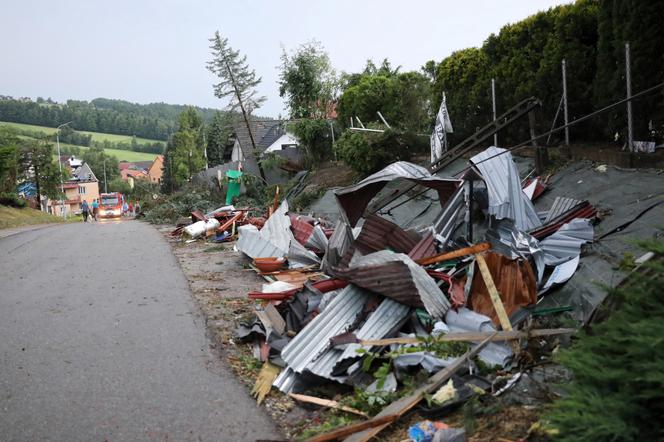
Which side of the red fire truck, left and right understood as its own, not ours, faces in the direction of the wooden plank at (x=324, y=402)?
front

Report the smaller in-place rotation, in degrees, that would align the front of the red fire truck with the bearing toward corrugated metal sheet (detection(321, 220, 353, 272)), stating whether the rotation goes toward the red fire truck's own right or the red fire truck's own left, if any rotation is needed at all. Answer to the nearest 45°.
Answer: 0° — it already faces it

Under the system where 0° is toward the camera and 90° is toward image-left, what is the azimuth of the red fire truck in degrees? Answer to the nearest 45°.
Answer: approximately 0°

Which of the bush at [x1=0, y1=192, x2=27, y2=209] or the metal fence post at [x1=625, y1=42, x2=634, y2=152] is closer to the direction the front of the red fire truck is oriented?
the metal fence post

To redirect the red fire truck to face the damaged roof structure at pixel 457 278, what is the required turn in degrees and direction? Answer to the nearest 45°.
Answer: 0° — it already faces it

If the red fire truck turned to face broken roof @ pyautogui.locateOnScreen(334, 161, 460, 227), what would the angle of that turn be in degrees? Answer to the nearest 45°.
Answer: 0° — it already faces it

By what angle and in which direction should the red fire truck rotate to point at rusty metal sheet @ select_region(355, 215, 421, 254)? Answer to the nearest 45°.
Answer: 0° — it already faces it

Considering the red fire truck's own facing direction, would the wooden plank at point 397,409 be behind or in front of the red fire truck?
in front

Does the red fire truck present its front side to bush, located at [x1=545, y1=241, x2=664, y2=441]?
yes

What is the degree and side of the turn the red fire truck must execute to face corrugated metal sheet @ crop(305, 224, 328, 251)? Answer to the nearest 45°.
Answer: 0° — it already faces it

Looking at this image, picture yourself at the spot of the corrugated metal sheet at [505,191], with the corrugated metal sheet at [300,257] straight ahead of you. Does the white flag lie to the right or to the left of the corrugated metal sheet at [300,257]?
right

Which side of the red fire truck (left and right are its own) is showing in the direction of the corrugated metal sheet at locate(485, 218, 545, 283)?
front
